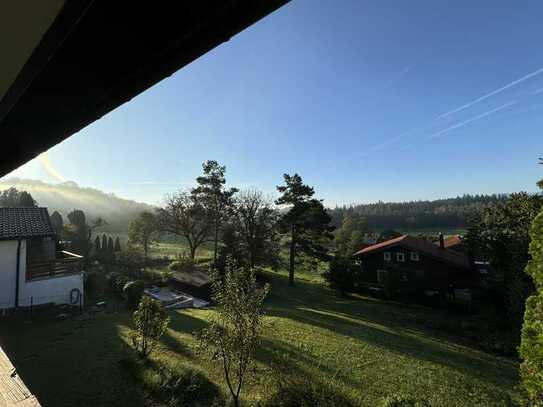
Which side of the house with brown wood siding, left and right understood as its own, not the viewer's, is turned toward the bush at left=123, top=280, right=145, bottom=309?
front

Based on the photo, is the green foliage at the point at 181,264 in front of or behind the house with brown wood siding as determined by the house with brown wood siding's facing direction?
in front

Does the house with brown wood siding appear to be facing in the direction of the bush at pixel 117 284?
yes

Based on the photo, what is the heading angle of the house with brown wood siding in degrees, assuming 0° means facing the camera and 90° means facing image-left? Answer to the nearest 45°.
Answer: approximately 45°

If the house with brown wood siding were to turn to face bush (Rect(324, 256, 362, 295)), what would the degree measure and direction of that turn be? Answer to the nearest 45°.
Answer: approximately 45° to its right

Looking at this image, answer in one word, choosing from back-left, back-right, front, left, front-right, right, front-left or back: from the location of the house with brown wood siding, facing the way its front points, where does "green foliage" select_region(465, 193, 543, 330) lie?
left

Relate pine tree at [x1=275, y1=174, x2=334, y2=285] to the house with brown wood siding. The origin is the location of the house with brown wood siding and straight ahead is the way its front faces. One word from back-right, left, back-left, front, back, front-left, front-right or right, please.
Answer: front-right

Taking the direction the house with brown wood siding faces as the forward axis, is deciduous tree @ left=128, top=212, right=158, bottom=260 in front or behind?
in front

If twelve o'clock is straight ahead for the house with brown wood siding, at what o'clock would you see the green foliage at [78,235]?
The green foliage is roughly at 1 o'clock from the house with brown wood siding.

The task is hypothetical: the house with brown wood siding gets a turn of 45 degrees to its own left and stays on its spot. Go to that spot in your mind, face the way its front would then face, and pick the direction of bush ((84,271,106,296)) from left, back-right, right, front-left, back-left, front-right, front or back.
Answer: front-right
